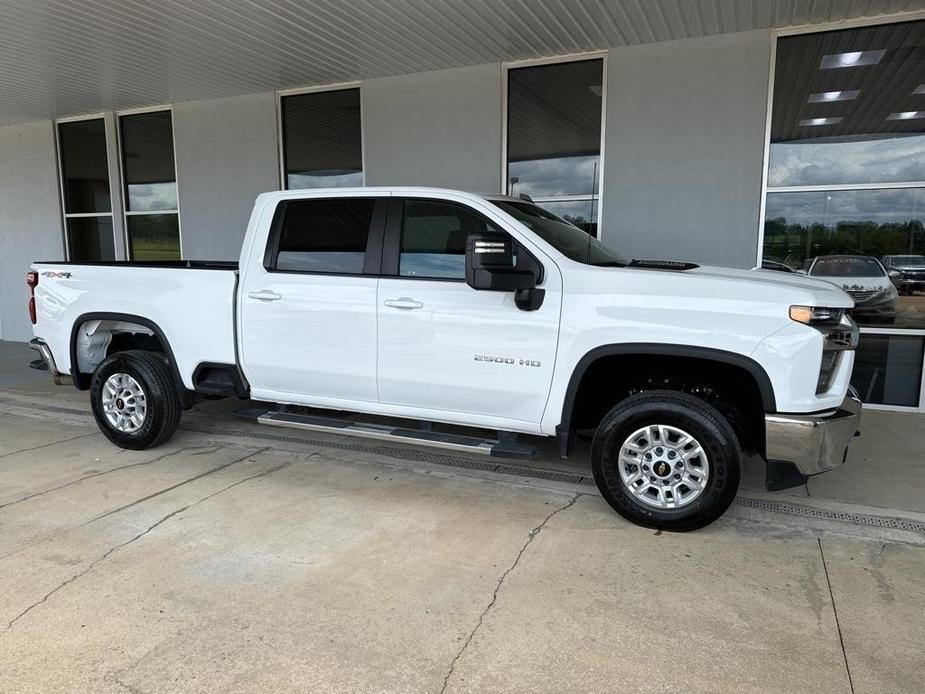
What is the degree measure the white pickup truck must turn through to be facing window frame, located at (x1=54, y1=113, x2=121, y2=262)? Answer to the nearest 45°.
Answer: approximately 180°

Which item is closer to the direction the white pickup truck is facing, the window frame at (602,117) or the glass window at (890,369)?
the glass window

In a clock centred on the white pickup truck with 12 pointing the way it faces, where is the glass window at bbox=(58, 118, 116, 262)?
The glass window is roughly at 6 o'clock from the white pickup truck.

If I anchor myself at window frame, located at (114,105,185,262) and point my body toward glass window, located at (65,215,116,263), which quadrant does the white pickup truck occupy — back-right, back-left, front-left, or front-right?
back-left

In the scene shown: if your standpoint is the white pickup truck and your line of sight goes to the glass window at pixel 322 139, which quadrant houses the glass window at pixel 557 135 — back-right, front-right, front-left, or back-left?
front-right

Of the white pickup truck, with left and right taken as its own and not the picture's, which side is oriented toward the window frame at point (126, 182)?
back

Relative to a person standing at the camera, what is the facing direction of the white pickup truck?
facing the viewer and to the right of the viewer

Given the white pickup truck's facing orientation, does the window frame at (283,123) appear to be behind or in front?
behind

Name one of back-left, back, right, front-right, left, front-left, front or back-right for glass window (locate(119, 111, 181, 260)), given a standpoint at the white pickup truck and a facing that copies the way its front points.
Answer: back

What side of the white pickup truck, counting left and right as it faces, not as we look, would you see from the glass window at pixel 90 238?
back

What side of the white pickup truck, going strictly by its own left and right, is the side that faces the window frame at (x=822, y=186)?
left

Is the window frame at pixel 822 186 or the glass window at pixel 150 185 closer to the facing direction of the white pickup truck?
the window frame

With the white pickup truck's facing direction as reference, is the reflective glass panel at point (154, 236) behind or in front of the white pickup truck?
behind
